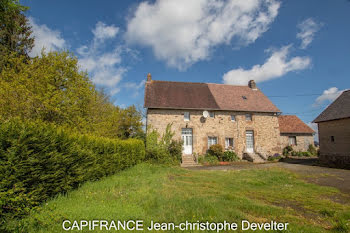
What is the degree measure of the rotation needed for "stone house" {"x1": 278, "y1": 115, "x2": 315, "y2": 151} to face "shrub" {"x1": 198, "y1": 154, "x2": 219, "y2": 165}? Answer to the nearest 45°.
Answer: approximately 45° to its right

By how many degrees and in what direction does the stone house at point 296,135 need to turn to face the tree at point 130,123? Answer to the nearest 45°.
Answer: approximately 45° to its right

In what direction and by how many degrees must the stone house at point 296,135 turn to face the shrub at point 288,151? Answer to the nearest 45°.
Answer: approximately 45° to its right

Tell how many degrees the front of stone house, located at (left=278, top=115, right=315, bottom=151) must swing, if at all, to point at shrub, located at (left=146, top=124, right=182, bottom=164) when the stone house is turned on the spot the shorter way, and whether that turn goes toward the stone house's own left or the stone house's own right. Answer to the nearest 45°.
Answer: approximately 45° to the stone house's own right
